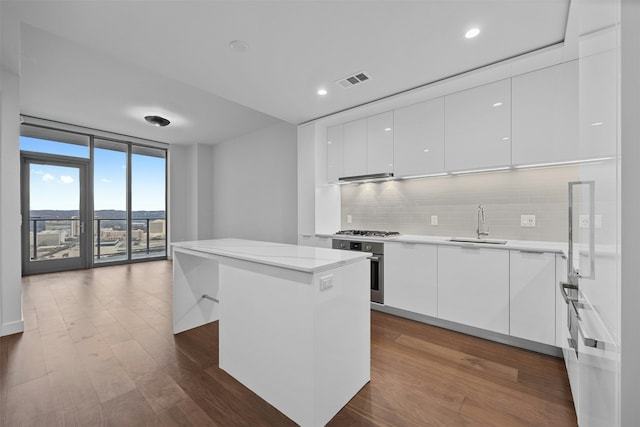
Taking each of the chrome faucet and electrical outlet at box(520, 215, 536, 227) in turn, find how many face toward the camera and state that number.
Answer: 2

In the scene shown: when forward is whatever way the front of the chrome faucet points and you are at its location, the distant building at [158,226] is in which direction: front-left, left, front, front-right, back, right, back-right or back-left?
right

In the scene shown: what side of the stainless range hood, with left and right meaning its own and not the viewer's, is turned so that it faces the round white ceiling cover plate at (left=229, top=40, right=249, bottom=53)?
front

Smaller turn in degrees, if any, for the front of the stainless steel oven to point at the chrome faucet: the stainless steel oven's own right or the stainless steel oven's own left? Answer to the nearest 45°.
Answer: approximately 135° to the stainless steel oven's own left

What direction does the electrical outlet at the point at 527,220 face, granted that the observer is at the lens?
facing the viewer

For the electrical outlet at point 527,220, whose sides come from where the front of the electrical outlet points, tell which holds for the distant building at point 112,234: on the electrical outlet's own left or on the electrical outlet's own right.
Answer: on the electrical outlet's own right

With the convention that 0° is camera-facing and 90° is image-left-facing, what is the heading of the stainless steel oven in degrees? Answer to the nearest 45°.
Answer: approximately 45°

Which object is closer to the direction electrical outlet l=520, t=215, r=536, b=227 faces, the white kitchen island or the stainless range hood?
the white kitchen island

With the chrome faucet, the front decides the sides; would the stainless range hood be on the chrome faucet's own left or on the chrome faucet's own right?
on the chrome faucet's own right

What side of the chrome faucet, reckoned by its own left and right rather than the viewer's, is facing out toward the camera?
front

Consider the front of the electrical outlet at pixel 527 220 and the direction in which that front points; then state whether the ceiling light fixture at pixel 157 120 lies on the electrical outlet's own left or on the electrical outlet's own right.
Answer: on the electrical outlet's own right
